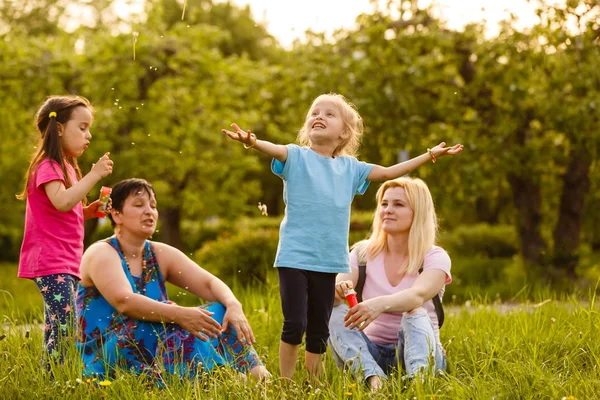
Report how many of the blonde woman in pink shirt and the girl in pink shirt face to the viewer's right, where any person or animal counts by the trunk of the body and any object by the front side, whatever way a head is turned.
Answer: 1

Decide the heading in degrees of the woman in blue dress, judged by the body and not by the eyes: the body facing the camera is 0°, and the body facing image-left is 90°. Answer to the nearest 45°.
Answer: approximately 315°

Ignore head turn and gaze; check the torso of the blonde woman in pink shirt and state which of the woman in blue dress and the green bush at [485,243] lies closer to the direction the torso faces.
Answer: the woman in blue dress

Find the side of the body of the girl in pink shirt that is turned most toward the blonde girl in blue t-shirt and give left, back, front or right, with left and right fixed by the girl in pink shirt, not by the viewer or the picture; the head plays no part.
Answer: front

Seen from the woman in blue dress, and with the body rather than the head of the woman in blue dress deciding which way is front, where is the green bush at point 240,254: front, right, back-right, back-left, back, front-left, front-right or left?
back-left

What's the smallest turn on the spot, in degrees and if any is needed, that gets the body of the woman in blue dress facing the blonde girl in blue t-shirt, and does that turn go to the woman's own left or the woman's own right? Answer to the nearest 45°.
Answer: approximately 45° to the woman's own left

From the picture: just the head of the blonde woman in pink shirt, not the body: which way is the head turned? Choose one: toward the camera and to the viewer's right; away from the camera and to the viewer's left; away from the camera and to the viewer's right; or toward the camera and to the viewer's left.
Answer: toward the camera and to the viewer's left

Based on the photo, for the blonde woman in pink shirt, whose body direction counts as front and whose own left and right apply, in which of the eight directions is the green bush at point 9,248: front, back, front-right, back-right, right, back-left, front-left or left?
right

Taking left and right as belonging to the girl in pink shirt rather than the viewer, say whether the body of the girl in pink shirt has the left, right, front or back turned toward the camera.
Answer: right

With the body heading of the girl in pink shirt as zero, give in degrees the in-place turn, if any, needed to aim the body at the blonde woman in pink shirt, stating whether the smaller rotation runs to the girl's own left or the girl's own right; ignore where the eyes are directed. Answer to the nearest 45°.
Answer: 0° — they already face them
